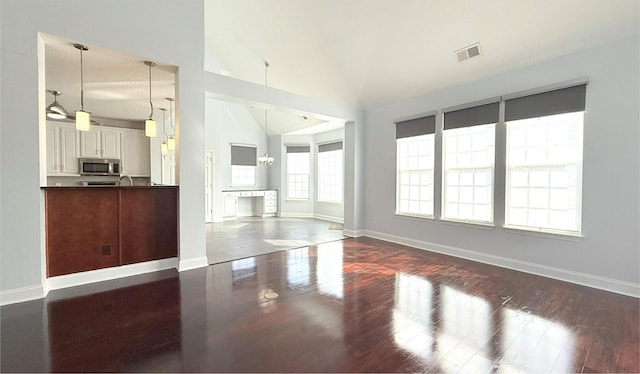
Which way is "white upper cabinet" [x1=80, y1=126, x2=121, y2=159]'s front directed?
toward the camera

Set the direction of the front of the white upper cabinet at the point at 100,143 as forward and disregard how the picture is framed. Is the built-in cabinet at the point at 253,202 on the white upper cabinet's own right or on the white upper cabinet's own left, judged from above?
on the white upper cabinet's own left

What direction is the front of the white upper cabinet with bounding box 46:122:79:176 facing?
toward the camera

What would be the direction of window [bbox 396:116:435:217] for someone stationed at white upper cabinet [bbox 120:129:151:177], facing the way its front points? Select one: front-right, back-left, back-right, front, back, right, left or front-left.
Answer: front-left

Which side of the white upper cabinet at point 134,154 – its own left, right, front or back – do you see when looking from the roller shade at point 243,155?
left

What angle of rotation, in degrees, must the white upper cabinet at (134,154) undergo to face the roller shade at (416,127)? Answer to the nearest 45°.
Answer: approximately 45° to its left

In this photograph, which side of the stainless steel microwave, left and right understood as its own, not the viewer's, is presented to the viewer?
front

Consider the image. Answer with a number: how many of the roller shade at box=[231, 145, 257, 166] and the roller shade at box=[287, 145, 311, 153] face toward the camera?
2

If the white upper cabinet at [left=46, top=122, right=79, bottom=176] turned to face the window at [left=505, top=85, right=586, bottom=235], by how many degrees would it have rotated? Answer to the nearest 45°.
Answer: approximately 45° to its left

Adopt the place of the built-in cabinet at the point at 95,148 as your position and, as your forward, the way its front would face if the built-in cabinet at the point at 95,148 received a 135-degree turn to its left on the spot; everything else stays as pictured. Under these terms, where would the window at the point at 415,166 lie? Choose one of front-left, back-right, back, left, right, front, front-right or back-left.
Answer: right

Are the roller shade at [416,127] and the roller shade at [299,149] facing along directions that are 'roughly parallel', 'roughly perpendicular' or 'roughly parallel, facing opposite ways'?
roughly perpendicular

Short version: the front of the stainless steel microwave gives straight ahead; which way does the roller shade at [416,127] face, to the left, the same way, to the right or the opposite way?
to the right
